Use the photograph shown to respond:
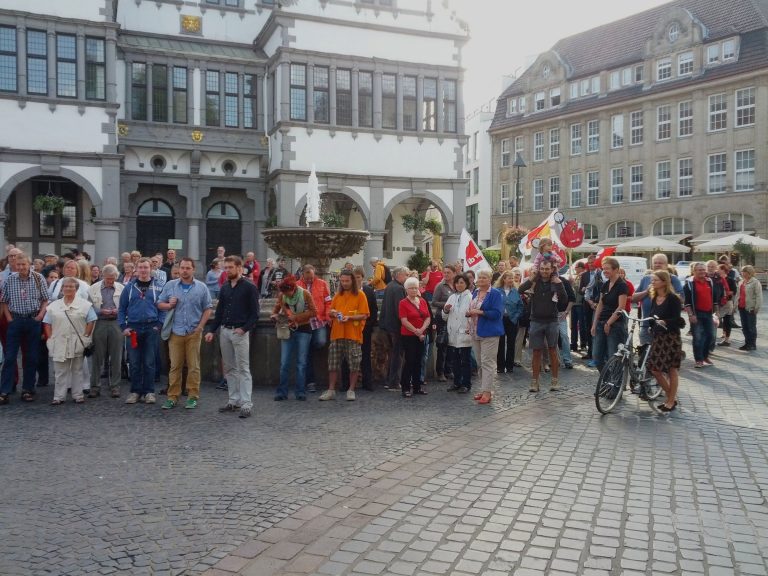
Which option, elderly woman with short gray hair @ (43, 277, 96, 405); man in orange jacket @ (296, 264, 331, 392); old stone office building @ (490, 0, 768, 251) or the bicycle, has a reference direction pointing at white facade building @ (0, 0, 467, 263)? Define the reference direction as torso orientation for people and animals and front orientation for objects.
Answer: the old stone office building

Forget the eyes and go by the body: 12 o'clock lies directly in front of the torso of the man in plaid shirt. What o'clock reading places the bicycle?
The bicycle is roughly at 10 o'clock from the man in plaid shirt.

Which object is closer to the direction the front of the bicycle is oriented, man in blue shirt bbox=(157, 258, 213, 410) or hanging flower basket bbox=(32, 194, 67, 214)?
the man in blue shirt

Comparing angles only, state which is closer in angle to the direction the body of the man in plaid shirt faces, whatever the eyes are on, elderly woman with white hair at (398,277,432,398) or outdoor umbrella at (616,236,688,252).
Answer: the elderly woman with white hair

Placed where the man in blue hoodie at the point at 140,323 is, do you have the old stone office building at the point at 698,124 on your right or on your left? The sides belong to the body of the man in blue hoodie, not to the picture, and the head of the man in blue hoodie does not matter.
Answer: on your left

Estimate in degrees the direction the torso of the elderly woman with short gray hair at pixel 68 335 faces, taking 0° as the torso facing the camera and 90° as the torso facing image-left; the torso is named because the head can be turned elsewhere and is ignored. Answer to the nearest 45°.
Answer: approximately 0°

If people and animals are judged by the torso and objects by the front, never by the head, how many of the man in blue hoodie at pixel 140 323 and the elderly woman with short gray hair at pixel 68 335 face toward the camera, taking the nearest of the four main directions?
2

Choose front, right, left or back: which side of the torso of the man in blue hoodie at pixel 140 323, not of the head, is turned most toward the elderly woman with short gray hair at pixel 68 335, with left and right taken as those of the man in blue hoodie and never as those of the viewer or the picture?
right

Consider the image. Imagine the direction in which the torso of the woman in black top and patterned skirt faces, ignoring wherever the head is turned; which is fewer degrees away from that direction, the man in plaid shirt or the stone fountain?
the man in plaid shirt

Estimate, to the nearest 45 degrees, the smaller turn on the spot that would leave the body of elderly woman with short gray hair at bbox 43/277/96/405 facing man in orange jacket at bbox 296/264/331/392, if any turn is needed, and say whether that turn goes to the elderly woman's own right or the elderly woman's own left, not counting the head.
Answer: approximately 90° to the elderly woman's own left
